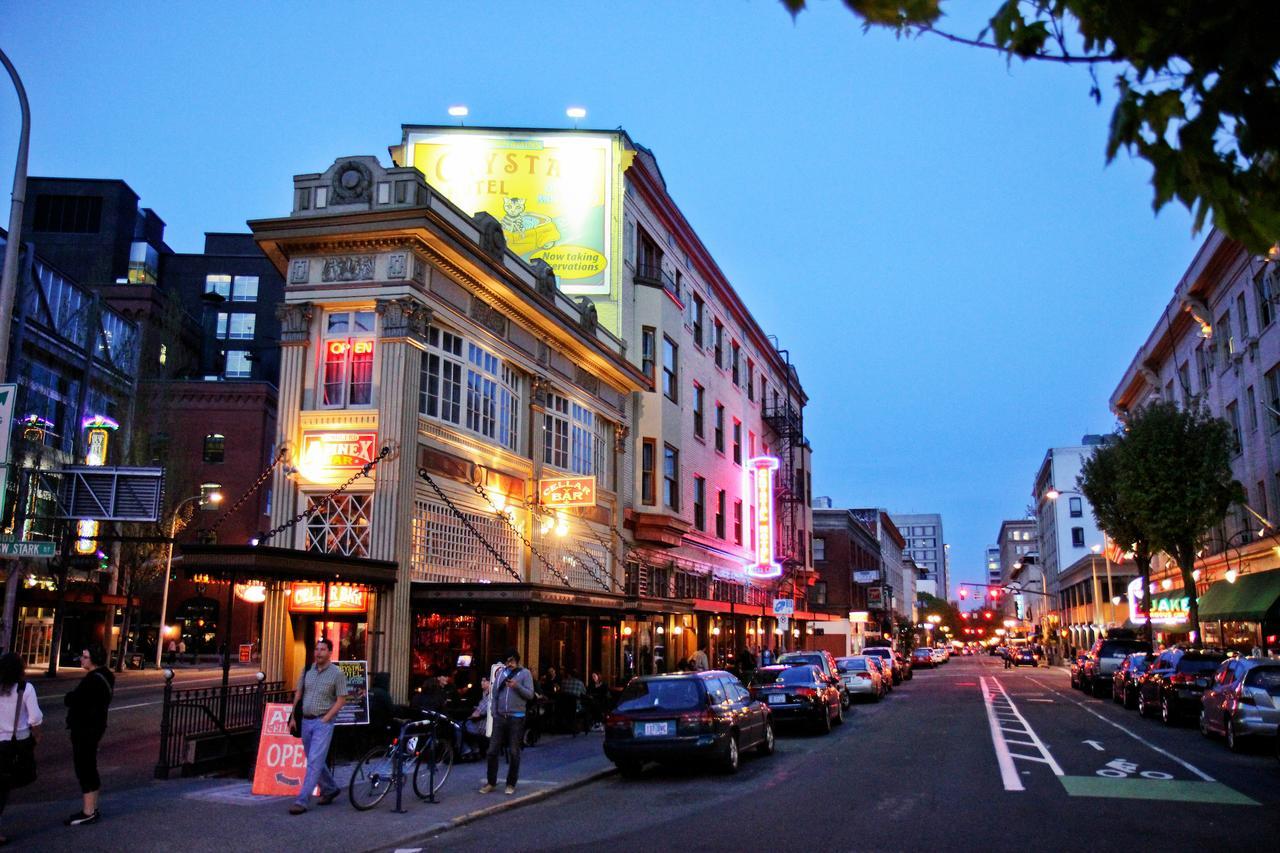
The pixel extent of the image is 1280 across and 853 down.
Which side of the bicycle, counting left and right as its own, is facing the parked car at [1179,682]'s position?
front

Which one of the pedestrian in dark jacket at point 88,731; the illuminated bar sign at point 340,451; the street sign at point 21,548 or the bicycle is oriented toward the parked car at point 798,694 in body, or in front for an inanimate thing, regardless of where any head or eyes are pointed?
the bicycle

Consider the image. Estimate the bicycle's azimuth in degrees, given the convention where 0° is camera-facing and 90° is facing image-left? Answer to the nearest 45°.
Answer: approximately 225°

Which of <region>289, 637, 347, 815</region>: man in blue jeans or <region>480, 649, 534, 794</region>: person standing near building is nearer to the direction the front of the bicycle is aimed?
the person standing near building

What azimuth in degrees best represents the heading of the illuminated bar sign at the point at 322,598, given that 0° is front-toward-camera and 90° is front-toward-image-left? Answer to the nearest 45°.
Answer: approximately 0°

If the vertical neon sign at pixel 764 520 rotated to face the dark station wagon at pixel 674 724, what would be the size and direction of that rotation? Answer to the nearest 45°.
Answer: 0° — it already faces it

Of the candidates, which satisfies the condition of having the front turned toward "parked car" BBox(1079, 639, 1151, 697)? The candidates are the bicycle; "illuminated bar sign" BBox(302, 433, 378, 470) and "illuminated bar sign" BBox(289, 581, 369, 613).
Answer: the bicycle
